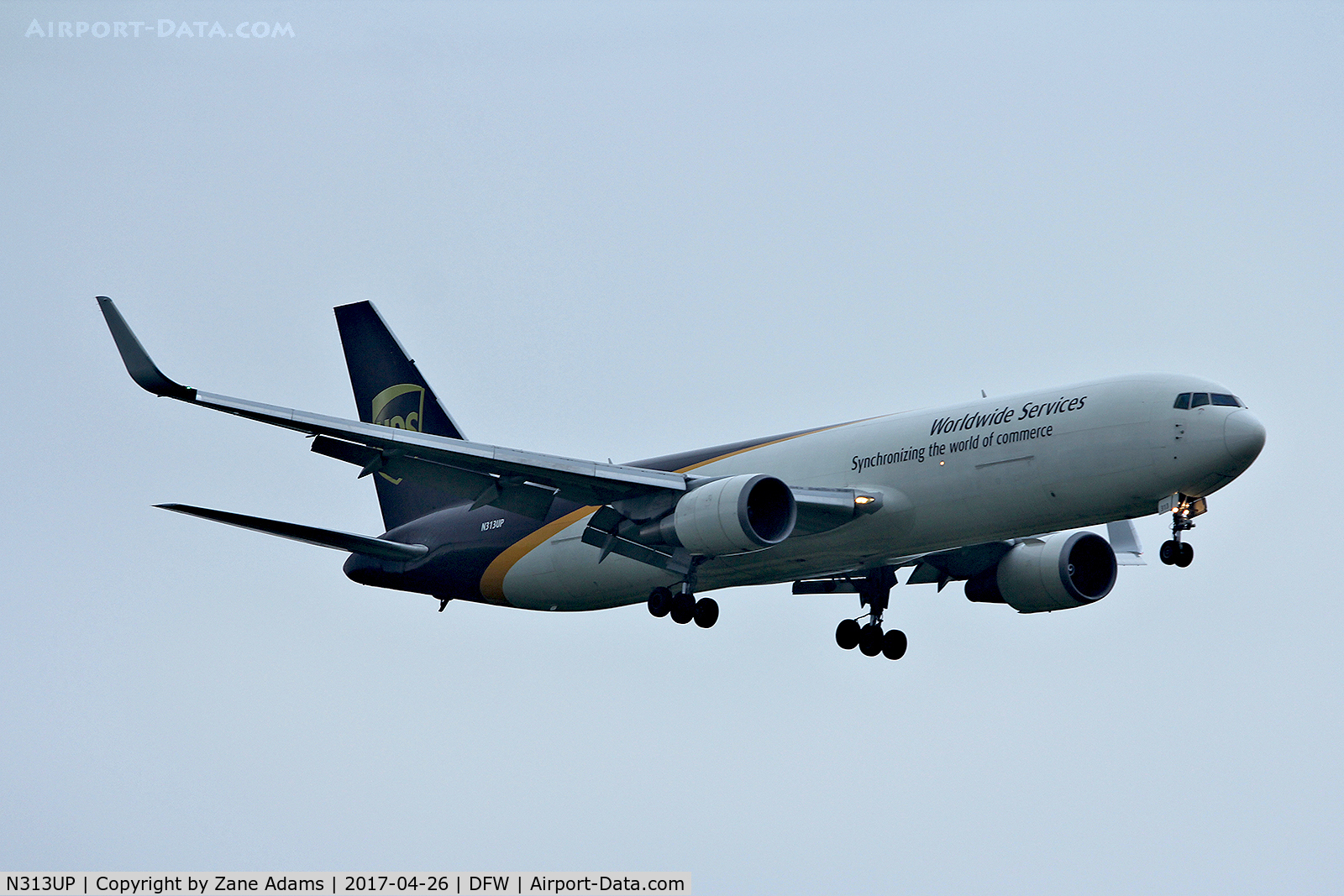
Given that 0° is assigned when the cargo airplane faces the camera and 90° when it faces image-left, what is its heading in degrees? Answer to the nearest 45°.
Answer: approximately 315°
